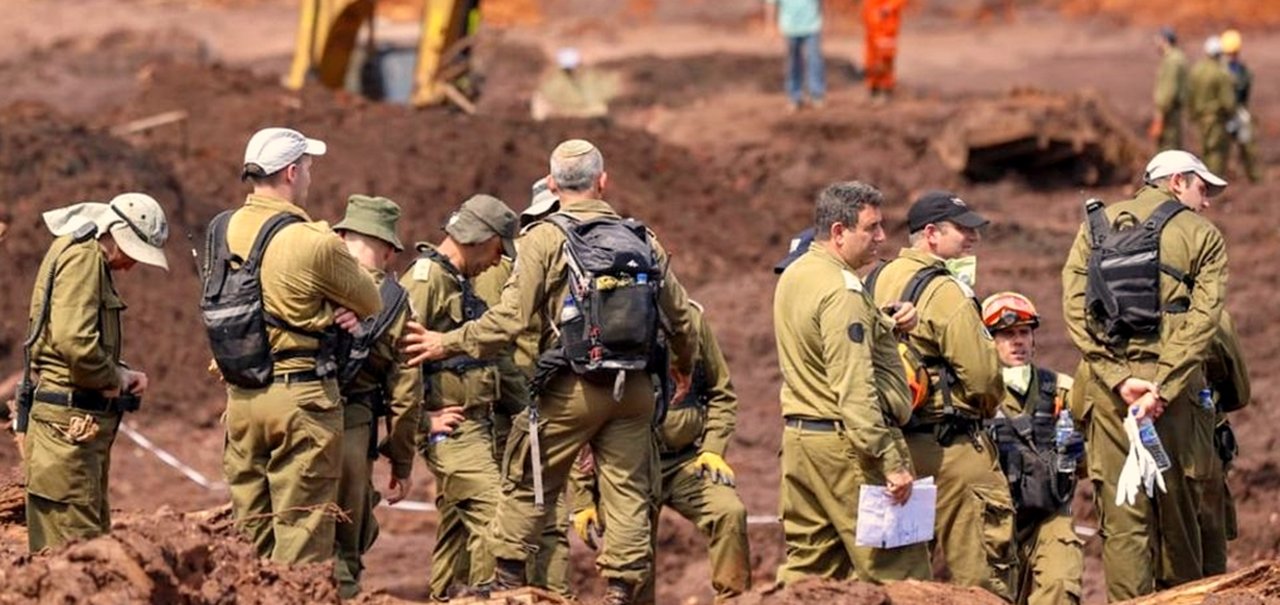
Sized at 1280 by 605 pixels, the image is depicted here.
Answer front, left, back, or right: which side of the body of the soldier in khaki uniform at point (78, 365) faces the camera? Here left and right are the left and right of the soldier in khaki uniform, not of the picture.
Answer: right

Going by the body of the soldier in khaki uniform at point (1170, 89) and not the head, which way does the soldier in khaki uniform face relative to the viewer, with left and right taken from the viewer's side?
facing to the left of the viewer

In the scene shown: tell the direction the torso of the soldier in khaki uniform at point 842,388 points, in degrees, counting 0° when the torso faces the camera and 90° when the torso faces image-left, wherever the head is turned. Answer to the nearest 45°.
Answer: approximately 270°

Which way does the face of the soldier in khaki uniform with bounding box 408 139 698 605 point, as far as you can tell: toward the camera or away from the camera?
away from the camera

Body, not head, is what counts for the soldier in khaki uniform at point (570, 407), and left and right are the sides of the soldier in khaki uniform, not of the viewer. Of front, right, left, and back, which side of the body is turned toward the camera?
back
